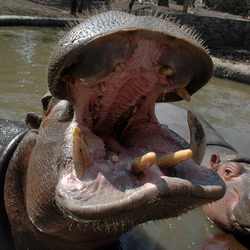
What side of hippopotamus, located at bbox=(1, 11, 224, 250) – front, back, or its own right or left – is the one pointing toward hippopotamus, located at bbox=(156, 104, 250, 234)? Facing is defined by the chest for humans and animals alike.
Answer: left

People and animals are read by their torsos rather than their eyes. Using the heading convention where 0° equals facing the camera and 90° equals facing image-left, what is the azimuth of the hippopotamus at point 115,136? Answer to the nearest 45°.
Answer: approximately 315°
